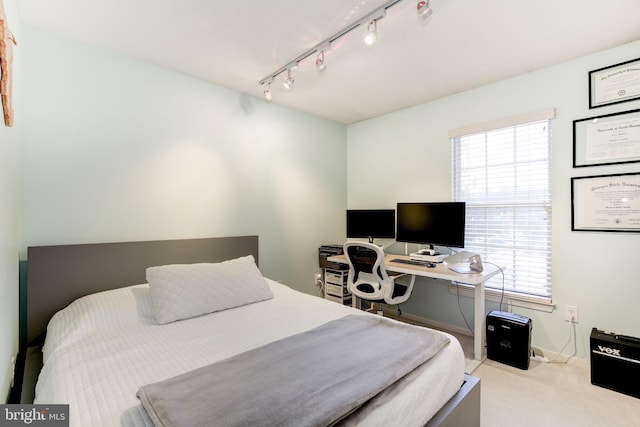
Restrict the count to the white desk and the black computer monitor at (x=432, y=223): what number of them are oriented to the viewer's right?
0

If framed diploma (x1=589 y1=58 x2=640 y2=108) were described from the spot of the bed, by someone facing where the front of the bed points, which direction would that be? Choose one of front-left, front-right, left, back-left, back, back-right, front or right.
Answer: front-left

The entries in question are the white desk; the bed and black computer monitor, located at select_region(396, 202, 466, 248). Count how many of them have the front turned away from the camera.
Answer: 0

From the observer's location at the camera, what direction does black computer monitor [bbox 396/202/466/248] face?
facing the viewer and to the left of the viewer

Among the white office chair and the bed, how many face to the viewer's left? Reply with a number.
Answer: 0

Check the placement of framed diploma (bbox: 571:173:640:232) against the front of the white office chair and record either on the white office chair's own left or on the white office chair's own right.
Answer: on the white office chair's own right

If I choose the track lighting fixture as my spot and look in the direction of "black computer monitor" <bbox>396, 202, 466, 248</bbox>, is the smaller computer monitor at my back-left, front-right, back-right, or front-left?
front-left

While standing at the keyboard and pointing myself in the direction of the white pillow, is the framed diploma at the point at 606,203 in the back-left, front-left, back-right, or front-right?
back-left

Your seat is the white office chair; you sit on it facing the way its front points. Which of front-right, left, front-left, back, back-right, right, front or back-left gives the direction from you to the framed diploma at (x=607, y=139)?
front-right

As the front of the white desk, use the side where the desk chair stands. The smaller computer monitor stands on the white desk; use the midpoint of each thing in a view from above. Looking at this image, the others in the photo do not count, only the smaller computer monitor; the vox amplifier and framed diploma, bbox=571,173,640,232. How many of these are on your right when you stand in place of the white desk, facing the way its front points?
1

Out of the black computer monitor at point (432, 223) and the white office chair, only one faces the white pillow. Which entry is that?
the black computer monitor

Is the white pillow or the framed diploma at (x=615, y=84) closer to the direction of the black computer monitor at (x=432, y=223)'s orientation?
the white pillow

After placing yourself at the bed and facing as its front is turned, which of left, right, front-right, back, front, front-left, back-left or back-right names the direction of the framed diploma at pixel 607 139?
front-left

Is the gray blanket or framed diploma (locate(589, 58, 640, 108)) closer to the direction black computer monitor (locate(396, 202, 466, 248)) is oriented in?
the gray blanket

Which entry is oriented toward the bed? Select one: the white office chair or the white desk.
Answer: the white desk
